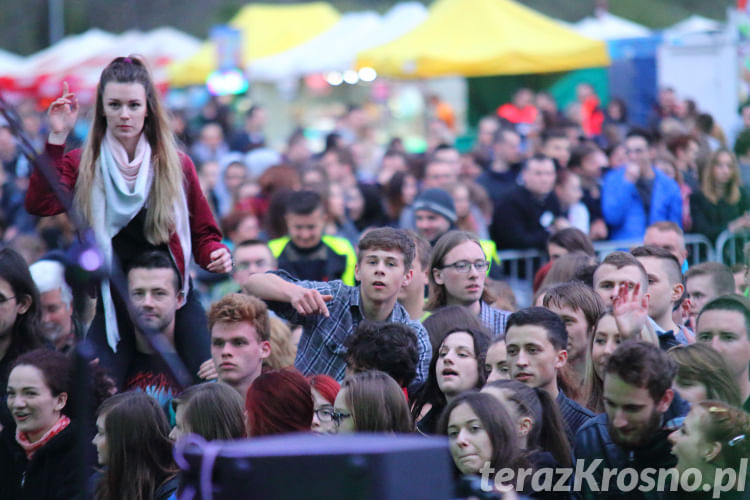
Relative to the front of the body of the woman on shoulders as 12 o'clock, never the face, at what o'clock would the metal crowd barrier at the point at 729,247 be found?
The metal crowd barrier is roughly at 8 o'clock from the woman on shoulders.

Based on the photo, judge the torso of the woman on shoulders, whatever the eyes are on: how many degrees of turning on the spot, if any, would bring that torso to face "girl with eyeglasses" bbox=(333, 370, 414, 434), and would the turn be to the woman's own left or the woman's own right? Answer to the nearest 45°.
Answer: approximately 45° to the woman's own left

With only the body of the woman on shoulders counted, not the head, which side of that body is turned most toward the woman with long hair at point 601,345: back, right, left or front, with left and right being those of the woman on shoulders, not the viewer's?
left

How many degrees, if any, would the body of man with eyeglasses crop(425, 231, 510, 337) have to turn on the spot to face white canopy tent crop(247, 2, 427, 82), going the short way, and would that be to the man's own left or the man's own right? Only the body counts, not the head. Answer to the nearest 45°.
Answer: approximately 135° to the man's own left

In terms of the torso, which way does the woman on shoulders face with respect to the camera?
toward the camera

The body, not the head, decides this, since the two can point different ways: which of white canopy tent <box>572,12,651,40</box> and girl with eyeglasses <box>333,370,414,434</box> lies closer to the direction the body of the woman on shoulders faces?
the girl with eyeglasses

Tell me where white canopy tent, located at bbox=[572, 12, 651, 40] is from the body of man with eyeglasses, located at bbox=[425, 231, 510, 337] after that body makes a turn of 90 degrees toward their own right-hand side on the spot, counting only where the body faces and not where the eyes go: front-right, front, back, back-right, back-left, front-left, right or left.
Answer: back-right

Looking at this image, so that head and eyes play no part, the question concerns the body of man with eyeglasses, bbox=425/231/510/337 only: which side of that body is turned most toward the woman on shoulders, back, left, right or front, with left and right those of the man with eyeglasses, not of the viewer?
right

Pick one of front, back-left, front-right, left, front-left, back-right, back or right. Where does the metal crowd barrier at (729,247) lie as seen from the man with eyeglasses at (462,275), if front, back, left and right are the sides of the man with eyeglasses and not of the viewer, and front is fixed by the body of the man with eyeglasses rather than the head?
left
